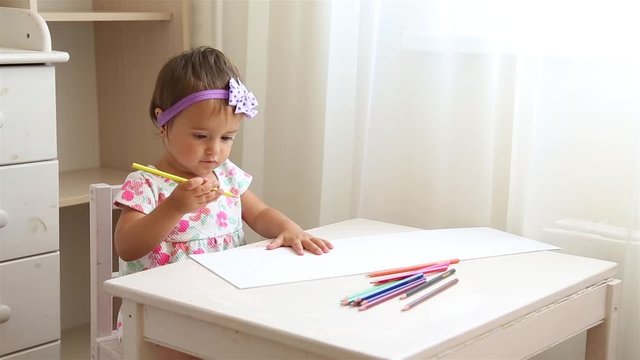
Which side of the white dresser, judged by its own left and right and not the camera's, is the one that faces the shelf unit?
left

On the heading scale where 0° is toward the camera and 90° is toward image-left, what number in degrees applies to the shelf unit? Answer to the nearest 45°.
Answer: approximately 315°

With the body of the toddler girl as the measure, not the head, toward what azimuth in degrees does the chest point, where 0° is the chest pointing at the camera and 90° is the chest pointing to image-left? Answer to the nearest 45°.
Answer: approximately 315°

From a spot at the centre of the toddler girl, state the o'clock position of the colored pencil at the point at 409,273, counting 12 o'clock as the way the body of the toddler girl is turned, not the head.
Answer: The colored pencil is roughly at 12 o'clock from the toddler girl.

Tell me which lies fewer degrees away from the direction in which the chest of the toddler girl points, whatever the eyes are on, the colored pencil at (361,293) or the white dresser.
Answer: the colored pencil

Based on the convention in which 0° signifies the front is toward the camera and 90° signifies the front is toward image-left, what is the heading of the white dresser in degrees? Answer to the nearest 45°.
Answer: approximately 315°

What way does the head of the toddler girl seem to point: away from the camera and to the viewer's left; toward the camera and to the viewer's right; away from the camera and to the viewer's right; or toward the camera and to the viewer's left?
toward the camera and to the viewer's right

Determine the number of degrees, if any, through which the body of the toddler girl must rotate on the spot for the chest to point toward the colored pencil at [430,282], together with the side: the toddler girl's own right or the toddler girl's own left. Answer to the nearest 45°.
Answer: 0° — they already face it

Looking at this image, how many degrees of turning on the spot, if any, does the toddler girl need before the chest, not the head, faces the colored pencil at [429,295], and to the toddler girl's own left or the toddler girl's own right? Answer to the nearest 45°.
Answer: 0° — they already face it
